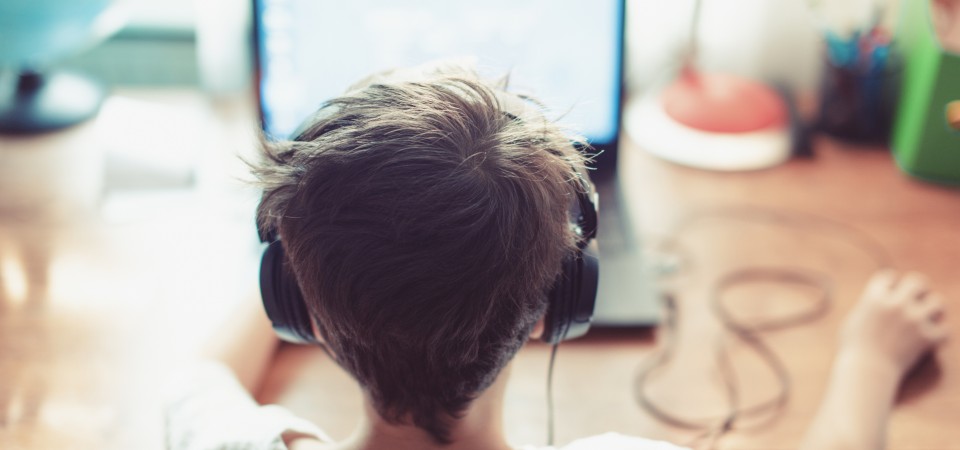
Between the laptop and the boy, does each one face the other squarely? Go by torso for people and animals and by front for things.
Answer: yes

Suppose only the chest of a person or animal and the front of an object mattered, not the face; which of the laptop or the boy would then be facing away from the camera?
the boy

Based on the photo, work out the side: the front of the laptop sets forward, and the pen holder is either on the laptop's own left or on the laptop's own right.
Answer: on the laptop's own left

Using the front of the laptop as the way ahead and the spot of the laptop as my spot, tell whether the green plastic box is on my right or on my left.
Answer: on my left

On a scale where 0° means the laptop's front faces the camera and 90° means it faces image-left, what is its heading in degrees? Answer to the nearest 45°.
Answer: approximately 0°

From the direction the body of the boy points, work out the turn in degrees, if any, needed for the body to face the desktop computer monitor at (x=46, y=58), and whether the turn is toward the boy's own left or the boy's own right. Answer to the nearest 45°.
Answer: approximately 45° to the boy's own left

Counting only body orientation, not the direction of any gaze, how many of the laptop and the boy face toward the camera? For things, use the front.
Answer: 1

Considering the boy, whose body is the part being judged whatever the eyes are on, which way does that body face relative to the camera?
away from the camera

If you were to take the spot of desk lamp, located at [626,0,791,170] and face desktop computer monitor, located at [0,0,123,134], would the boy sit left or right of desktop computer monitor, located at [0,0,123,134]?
left

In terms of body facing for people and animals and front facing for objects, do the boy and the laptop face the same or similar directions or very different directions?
very different directions
